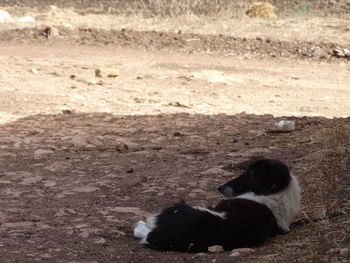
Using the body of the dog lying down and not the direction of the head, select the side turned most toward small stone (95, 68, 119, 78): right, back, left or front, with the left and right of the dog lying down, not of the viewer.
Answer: left

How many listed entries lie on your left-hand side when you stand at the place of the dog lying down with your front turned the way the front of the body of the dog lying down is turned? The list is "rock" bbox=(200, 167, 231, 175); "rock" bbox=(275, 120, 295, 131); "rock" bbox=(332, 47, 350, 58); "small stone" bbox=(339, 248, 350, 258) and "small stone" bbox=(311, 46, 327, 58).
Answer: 4

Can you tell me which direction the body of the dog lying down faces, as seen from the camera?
to the viewer's right

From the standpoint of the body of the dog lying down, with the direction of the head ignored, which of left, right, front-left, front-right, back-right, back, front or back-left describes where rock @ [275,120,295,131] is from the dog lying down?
left

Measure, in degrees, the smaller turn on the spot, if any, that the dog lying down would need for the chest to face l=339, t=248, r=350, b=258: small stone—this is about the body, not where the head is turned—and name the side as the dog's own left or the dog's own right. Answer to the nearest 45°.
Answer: approximately 45° to the dog's own right

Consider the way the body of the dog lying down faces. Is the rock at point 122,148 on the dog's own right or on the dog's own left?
on the dog's own left

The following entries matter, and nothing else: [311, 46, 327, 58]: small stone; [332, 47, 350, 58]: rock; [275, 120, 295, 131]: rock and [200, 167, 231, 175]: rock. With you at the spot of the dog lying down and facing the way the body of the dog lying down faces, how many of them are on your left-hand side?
4

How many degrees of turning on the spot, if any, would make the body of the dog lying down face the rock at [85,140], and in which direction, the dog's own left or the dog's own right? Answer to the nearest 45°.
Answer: approximately 135° to the dog's own left

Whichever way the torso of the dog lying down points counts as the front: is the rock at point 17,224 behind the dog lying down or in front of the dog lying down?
behind
